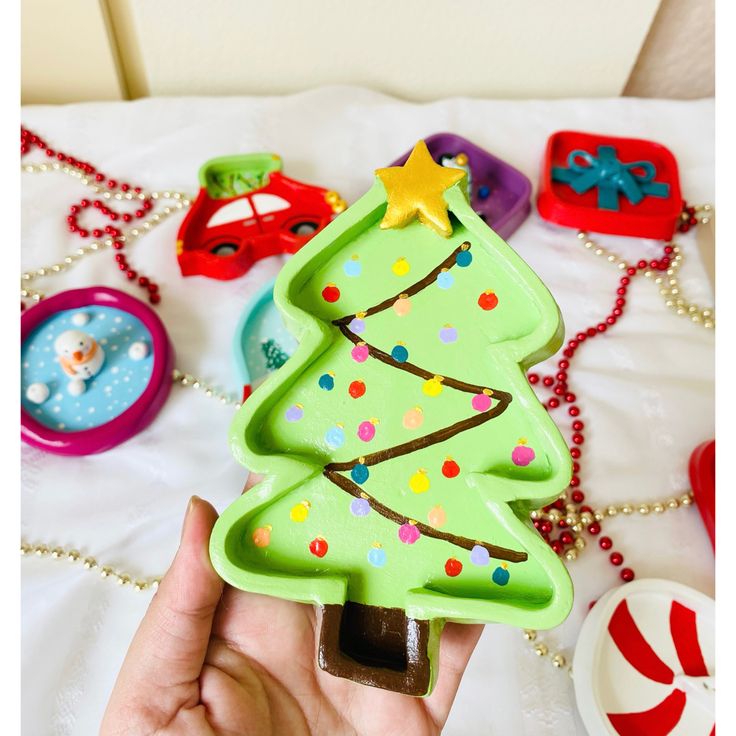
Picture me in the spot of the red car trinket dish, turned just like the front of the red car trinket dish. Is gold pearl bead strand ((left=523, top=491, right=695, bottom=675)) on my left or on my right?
on my right

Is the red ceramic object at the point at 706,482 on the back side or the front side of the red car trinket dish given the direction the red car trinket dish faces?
on the front side

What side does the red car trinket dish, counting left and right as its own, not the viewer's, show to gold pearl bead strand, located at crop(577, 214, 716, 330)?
front

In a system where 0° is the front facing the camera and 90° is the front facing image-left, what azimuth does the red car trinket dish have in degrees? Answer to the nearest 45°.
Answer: approximately 270°
